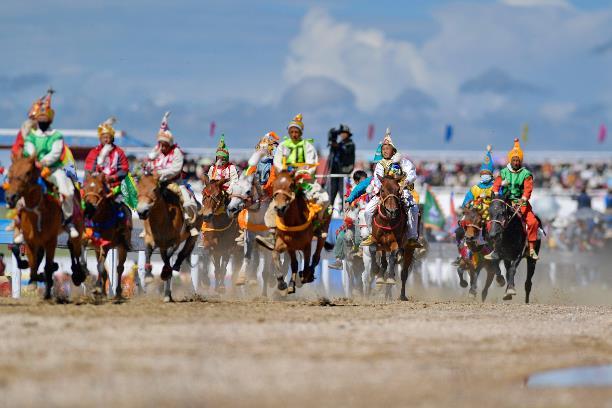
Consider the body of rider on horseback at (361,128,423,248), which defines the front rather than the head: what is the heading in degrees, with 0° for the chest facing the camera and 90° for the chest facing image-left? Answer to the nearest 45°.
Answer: approximately 0°

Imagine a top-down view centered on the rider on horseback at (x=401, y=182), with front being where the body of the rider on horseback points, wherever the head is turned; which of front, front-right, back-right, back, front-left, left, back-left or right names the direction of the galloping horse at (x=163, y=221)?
front-right

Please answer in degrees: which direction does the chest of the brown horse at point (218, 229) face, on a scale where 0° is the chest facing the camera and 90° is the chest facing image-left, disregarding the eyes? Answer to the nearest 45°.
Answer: approximately 0°

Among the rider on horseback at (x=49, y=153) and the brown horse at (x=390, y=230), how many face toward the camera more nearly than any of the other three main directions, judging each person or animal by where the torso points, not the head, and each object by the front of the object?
2

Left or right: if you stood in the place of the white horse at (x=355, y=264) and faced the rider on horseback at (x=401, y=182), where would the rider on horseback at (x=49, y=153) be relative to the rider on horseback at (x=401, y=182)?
right

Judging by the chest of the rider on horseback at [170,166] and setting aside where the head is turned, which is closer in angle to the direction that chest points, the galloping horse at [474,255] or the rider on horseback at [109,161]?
the rider on horseback

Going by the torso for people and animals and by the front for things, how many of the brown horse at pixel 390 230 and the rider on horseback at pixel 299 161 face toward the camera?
2

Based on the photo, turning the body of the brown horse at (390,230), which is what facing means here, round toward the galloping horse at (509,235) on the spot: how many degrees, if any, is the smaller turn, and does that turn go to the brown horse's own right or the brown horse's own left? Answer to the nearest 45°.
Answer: approximately 135° to the brown horse's own left
